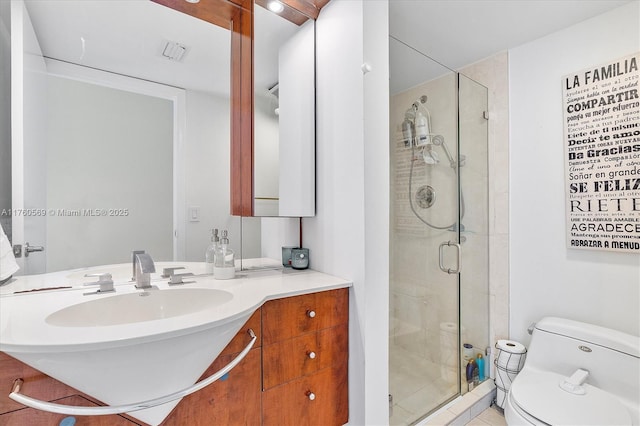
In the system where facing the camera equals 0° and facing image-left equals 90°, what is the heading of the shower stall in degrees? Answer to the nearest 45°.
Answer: approximately 315°

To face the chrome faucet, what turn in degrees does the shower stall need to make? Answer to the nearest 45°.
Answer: approximately 90° to its right

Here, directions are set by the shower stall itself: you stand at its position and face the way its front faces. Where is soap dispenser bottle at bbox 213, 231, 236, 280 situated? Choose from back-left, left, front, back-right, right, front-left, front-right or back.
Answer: right

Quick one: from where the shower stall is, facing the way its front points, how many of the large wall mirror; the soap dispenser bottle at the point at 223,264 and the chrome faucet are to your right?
3

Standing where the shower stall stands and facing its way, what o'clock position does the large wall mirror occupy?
The large wall mirror is roughly at 3 o'clock from the shower stall.
